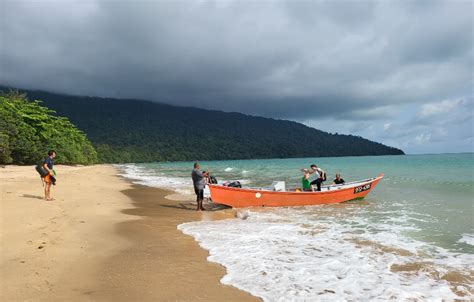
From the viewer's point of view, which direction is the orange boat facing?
to the viewer's right
